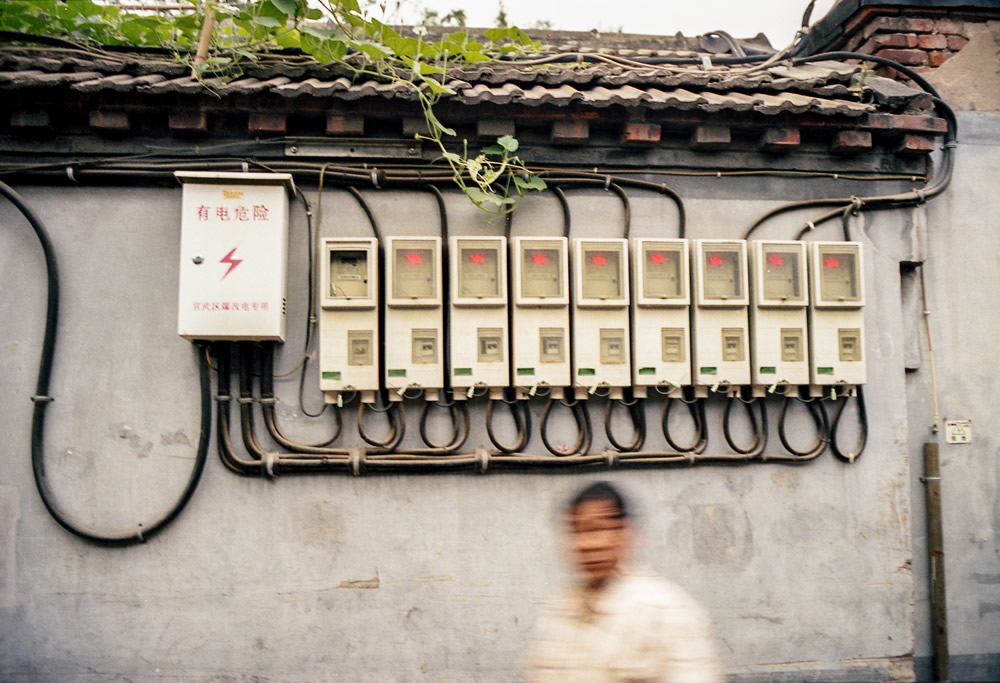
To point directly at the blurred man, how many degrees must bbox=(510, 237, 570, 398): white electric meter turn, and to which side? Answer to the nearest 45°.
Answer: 0° — it already faces them

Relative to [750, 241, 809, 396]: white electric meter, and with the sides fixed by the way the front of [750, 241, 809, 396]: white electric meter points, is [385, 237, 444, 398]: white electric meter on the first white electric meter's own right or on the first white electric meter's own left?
on the first white electric meter's own right

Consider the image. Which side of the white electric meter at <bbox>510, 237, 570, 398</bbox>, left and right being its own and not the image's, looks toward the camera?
front

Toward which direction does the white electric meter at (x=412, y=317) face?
toward the camera

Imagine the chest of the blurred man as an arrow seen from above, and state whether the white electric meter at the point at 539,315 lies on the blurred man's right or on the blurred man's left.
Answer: on the blurred man's right

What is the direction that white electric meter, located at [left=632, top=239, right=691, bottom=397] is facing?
toward the camera

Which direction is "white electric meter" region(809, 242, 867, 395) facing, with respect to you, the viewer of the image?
facing the viewer

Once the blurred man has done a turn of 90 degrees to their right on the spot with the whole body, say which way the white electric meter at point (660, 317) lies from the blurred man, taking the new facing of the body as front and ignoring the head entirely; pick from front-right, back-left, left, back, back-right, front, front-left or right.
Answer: front-right

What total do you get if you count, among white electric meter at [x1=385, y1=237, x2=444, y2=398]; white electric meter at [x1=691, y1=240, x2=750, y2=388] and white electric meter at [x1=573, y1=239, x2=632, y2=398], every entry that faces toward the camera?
3

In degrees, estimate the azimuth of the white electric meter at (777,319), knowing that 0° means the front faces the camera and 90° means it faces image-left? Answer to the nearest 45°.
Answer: approximately 0°

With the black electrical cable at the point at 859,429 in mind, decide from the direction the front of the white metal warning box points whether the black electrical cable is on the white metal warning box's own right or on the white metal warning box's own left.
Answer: on the white metal warning box's own left

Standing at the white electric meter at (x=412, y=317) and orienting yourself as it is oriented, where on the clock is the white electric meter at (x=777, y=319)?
the white electric meter at (x=777, y=319) is roughly at 9 o'clock from the white electric meter at (x=412, y=317).
